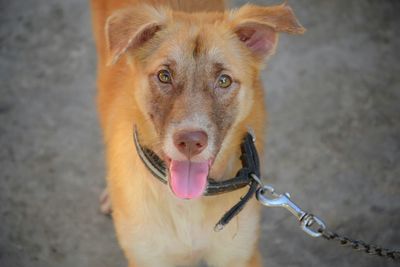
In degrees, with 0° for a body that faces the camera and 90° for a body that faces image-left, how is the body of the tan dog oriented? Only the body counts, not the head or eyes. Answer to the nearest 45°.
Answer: approximately 0°
